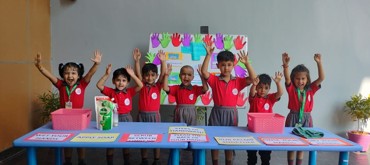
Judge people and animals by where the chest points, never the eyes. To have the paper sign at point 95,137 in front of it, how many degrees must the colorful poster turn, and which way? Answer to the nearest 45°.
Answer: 0° — it already faces it

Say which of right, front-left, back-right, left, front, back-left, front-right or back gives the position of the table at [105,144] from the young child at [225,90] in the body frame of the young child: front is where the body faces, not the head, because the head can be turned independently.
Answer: front-right

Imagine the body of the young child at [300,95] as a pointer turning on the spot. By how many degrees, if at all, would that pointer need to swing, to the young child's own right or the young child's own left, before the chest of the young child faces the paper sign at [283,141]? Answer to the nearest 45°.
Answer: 0° — they already face it

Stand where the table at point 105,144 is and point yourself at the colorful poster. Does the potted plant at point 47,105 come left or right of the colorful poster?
left

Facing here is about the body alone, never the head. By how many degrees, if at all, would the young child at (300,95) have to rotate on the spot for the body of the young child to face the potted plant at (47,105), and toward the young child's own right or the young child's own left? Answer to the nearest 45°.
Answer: approximately 90° to the young child's own right

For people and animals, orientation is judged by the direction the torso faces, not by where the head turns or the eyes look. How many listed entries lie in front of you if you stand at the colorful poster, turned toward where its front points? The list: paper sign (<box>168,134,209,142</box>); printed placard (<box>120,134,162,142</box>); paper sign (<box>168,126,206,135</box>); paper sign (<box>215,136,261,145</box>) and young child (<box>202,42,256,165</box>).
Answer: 5

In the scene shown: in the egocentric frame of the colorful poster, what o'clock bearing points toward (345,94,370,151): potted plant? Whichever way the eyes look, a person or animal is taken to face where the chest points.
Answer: The potted plant is roughly at 9 o'clock from the colorful poster.

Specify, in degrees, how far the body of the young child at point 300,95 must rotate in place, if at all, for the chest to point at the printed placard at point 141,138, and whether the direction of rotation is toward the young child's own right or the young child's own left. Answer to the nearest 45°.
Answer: approximately 45° to the young child's own right

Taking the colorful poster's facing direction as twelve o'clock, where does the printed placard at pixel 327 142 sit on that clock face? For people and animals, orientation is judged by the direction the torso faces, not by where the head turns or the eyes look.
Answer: The printed placard is roughly at 11 o'clock from the colorful poster.
